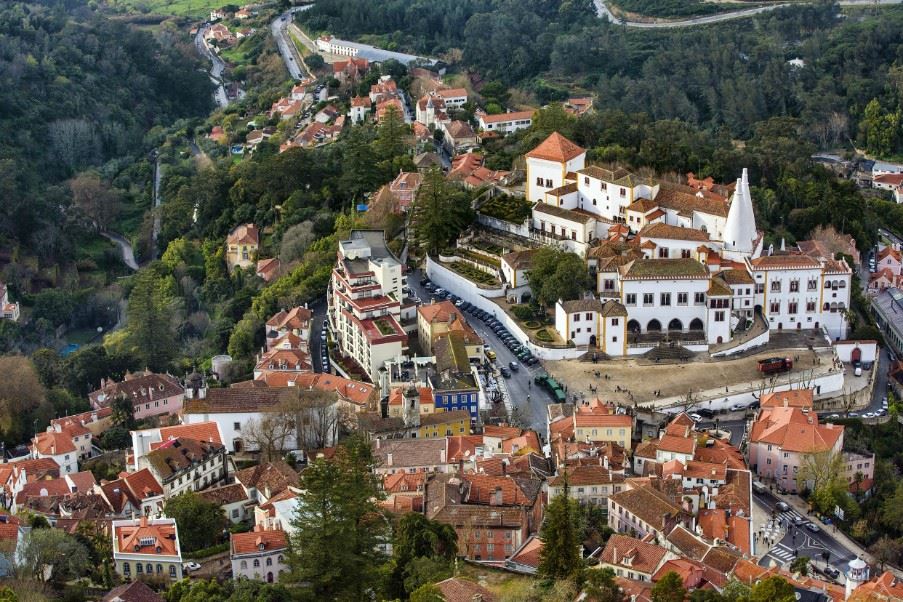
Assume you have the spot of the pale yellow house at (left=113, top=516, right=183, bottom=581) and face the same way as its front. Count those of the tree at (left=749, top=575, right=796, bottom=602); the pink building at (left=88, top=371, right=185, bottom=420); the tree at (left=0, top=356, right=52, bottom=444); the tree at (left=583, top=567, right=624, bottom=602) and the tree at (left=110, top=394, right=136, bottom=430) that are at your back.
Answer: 3

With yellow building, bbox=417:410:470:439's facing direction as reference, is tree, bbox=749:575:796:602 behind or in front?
in front

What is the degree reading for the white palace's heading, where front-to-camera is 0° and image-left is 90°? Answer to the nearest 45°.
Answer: approximately 0°

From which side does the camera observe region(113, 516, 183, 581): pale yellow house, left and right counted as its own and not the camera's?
front

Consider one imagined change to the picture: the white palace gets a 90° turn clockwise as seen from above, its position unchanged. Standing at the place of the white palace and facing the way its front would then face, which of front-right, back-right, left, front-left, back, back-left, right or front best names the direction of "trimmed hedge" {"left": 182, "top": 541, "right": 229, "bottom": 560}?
front-left

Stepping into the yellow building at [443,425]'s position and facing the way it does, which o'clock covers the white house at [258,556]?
The white house is roughly at 1 o'clock from the yellow building.

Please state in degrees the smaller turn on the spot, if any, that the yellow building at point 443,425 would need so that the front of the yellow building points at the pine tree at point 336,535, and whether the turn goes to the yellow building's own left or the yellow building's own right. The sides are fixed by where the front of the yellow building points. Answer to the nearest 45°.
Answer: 0° — it already faces it

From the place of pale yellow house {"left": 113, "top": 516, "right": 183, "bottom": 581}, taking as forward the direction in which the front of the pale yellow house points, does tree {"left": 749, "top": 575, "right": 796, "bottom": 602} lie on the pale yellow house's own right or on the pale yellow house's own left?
on the pale yellow house's own left

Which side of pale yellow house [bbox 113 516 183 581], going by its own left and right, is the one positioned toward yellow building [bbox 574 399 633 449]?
left

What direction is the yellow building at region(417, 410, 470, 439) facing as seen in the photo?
toward the camera

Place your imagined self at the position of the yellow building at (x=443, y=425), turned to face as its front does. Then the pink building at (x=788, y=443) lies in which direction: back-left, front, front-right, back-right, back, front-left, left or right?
left

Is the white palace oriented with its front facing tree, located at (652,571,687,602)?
yes

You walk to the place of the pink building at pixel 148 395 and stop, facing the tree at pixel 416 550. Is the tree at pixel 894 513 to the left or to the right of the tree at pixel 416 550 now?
left

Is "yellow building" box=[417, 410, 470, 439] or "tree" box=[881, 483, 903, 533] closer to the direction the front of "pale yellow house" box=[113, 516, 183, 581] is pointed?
the tree

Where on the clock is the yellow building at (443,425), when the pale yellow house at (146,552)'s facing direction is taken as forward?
The yellow building is roughly at 8 o'clock from the pale yellow house.

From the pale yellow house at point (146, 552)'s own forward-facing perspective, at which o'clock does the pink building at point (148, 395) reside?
The pink building is roughly at 6 o'clock from the pale yellow house.

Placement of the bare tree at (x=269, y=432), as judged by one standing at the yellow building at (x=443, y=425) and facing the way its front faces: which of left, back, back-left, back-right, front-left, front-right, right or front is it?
right

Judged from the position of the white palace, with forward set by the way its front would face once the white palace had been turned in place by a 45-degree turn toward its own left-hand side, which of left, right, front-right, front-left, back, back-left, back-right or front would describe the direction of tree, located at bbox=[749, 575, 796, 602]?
front-right
